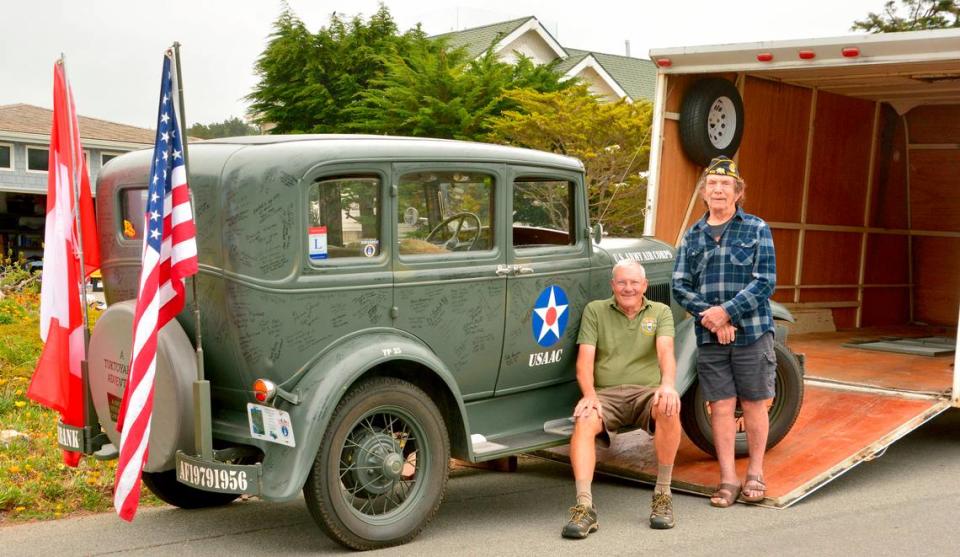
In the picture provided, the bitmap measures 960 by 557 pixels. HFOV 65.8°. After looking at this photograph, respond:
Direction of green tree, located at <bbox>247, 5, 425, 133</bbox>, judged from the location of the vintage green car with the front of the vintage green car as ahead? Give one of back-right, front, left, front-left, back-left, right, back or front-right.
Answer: front-left

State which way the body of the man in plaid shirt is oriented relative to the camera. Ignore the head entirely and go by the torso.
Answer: toward the camera

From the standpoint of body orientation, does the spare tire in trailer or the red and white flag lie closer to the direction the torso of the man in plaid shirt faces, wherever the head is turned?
the red and white flag

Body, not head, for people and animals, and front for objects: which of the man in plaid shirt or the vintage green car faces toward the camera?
the man in plaid shirt

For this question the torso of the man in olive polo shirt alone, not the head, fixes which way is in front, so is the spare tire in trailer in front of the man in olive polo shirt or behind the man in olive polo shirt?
behind

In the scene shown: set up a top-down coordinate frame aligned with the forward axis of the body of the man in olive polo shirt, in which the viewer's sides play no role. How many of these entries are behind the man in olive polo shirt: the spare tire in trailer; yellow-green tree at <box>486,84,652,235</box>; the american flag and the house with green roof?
3

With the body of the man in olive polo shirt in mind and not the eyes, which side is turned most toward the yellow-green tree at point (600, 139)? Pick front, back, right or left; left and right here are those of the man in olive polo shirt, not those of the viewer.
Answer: back

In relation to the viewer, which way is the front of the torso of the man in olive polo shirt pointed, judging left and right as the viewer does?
facing the viewer

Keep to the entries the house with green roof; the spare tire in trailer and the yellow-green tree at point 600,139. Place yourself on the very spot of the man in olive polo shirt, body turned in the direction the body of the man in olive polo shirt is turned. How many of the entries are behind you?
3

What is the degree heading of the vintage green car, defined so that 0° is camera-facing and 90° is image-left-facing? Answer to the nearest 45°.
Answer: approximately 225°

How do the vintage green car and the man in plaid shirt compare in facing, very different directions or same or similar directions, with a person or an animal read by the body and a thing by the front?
very different directions

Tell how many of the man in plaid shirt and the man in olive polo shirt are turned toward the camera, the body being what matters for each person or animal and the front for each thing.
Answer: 2

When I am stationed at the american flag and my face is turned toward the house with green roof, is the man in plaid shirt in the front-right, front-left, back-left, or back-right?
front-right

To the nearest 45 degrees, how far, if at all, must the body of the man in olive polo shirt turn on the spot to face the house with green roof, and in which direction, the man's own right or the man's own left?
approximately 180°
